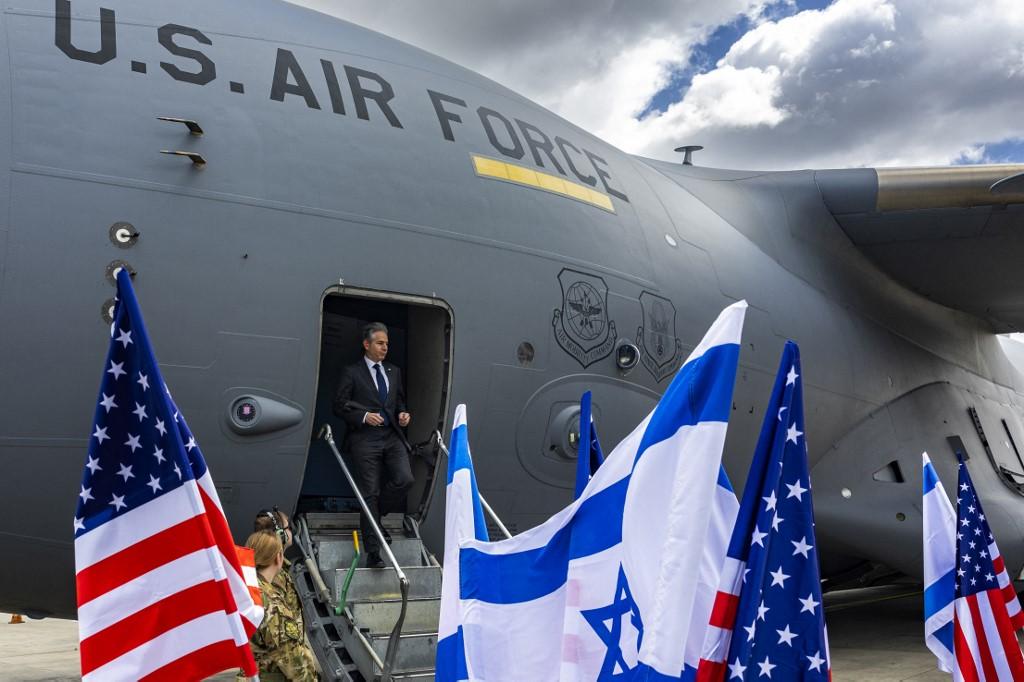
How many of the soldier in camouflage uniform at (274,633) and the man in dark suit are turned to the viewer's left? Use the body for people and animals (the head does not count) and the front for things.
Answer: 0

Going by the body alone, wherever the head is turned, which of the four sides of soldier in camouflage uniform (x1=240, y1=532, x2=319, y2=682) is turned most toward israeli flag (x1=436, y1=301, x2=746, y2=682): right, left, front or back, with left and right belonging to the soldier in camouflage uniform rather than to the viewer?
right

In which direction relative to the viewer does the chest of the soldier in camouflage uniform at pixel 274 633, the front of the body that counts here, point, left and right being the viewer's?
facing away from the viewer and to the right of the viewer

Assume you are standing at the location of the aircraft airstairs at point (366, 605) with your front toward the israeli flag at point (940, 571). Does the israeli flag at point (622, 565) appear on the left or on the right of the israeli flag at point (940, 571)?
right

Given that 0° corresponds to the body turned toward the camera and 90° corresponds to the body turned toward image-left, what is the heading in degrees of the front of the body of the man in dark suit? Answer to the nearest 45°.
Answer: approximately 315°

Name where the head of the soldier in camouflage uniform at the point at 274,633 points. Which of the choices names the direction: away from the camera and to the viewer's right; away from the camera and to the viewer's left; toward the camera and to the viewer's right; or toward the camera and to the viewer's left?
away from the camera and to the viewer's right

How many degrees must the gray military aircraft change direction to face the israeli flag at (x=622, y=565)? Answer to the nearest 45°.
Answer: approximately 90° to its left

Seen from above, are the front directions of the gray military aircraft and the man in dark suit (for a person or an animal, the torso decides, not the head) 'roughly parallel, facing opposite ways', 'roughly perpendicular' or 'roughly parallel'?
roughly perpendicular
